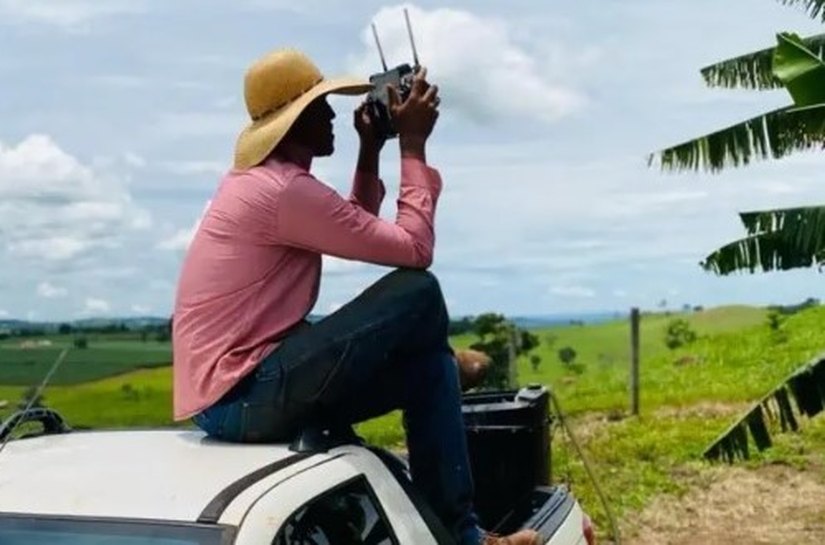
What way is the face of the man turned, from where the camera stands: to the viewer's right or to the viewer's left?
to the viewer's right

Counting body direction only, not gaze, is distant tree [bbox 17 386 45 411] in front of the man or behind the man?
behind

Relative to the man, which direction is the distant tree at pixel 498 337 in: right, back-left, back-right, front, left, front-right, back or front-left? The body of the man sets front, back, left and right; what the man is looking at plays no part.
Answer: left

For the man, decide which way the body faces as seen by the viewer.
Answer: to the viewer's right

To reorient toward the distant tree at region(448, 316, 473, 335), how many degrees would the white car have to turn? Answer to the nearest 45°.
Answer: approximately 135° to its right

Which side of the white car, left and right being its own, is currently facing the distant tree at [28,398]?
right
